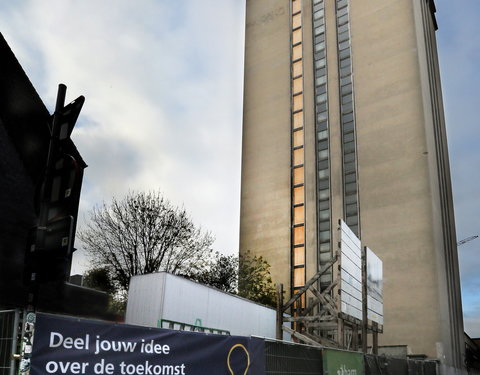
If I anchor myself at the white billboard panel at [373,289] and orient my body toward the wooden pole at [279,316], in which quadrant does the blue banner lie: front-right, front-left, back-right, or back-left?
front-left

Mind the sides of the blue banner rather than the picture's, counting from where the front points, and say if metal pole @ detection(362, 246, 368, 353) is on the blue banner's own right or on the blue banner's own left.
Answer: on the blue banner's own left

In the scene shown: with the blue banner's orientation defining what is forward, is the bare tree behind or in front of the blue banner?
behind

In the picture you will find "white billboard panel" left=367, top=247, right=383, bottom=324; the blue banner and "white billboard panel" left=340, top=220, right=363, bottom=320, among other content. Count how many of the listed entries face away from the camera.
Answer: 0

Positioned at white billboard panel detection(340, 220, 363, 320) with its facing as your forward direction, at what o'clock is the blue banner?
The blue banner is roughly at 2 o'clock from the white billboard panel.

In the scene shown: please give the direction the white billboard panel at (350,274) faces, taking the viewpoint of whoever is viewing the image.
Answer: facing the viewer and to the right of the viewer

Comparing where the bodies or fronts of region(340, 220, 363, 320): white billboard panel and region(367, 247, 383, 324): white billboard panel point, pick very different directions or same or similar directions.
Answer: same or similar directions

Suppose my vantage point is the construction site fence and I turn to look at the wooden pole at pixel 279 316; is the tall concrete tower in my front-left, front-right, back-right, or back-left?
front-right
